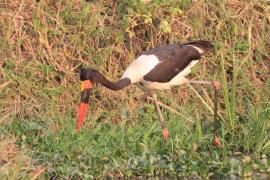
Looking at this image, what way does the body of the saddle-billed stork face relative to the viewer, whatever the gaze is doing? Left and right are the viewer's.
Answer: facing to the left of the viewer
